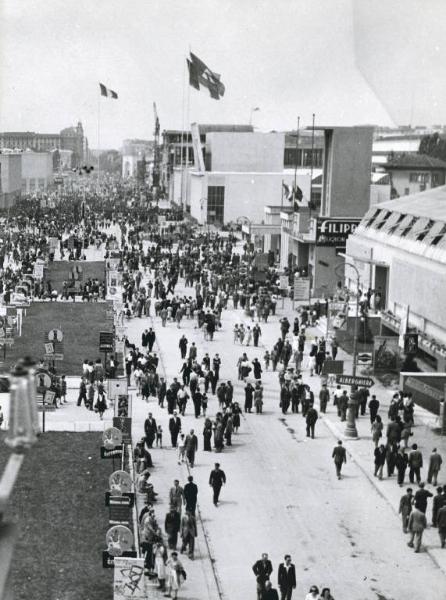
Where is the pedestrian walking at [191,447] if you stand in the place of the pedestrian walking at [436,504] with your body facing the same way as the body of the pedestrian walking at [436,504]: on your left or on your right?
on your left

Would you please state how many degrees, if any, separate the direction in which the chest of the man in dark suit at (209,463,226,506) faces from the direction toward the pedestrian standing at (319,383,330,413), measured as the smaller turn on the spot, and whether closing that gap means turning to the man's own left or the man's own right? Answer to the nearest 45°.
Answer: approximately 180°

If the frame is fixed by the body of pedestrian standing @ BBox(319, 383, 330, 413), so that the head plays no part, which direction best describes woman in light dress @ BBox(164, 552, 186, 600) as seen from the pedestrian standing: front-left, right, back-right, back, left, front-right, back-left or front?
front

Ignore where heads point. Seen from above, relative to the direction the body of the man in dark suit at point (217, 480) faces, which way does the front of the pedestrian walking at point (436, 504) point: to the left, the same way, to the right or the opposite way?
the opposite way

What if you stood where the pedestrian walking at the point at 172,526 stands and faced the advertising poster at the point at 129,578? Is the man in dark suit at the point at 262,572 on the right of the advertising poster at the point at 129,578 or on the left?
left

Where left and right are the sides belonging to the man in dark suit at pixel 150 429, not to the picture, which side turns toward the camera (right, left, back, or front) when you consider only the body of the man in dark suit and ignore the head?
front

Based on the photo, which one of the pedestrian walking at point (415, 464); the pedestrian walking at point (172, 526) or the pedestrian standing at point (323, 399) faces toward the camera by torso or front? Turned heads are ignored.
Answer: the pedestrian standing at point (323, 399)
